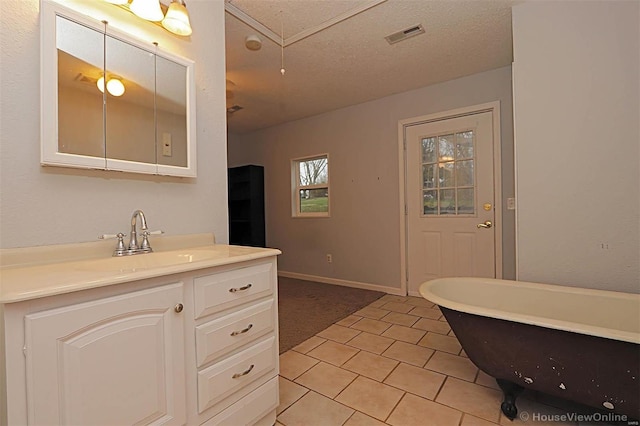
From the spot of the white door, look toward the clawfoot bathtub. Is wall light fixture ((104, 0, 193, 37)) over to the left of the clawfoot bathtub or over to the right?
right

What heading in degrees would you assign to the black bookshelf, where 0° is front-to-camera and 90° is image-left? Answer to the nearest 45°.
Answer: approximately 45°

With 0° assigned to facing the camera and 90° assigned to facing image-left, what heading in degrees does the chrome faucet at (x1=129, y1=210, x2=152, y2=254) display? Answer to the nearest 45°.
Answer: approximately 315°

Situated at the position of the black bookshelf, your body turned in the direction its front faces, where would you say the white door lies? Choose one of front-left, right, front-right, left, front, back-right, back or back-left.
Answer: left

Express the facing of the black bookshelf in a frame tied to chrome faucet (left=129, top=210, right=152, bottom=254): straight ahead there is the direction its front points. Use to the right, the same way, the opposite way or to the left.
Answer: to the right

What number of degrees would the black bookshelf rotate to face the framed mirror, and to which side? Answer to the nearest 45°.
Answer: approximately 45° to its left

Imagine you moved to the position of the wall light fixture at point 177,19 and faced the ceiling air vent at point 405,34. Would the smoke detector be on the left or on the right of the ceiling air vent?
left

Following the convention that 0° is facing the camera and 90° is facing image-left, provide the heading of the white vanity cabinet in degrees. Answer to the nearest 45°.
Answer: approximately 315°

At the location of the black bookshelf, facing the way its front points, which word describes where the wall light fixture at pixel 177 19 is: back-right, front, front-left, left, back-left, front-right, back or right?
front-left

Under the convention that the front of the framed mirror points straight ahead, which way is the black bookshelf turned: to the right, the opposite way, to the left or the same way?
to the right

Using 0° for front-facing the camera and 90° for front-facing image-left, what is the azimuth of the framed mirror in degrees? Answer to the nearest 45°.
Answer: approximately 315°
